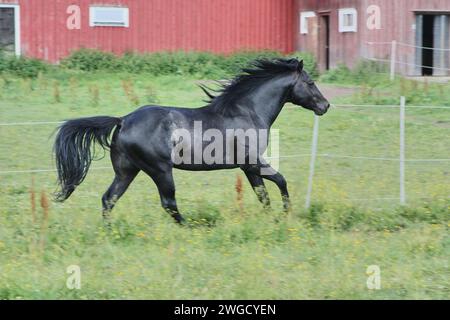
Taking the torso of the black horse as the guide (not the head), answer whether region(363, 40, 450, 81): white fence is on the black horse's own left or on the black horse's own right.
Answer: on the black horse's own left

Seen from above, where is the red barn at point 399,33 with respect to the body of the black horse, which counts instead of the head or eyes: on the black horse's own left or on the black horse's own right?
on the black horse's own left

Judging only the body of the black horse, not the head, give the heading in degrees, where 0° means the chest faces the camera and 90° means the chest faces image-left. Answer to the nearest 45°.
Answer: approximately 270°

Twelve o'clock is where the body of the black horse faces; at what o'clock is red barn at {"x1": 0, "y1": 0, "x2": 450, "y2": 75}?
The red barn is roughly at 9 o'clock from the black horse.
